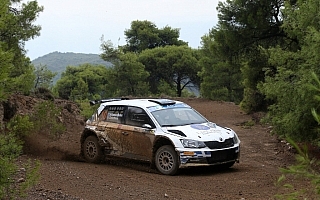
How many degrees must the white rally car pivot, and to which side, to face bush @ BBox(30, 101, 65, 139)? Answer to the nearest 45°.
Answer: approximately 180°

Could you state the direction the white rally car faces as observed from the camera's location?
facing the viewer and to the right of the viewer
